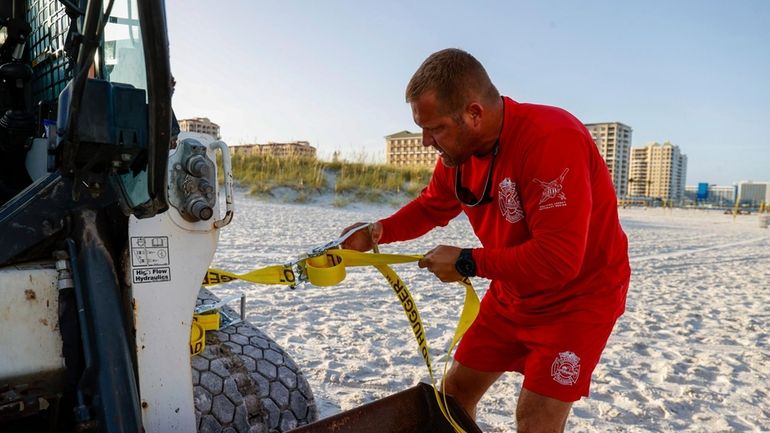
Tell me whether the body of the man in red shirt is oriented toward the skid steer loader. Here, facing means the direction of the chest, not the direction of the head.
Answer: yes

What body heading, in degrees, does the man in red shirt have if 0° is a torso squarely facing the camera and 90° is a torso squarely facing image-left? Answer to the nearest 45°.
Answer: approximately 45°

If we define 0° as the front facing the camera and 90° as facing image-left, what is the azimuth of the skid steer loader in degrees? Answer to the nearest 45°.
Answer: approximately 315°

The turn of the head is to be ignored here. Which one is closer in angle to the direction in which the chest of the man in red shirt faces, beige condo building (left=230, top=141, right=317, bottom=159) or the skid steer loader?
the skid steer loader

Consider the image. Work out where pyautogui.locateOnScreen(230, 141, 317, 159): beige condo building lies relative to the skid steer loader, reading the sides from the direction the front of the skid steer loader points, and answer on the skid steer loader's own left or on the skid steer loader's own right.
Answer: on the skid steer loader's own left

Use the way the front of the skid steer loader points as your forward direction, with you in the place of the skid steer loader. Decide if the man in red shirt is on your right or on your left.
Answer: on your left

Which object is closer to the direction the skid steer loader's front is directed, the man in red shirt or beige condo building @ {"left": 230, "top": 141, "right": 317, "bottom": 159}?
the man in red shirt

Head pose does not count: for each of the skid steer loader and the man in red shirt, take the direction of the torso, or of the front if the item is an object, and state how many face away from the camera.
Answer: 0
